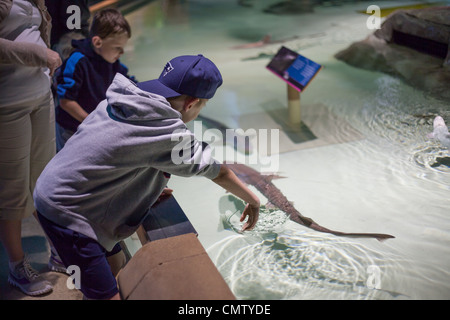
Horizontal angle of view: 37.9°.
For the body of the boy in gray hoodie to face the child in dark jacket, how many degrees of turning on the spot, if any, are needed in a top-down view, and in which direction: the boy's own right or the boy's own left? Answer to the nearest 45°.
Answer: approximately 45° to the boy's own left

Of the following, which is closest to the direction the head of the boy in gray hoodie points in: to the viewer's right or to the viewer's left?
to the viewer's right

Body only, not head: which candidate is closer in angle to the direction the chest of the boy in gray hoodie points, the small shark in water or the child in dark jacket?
the small shark in water

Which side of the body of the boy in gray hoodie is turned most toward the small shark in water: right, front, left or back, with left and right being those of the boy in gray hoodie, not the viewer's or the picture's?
front

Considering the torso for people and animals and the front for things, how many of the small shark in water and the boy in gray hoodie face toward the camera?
0

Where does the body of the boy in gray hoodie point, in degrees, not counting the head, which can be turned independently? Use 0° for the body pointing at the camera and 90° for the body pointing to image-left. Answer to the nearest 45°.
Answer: approximately 225°

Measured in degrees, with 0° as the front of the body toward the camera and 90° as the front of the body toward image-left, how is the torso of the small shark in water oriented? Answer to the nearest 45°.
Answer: approximately 135°

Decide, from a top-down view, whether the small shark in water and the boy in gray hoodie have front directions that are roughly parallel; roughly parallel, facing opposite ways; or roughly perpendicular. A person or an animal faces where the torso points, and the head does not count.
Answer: roughly perpendicular

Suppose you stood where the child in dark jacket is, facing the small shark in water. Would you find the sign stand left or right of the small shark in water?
left
